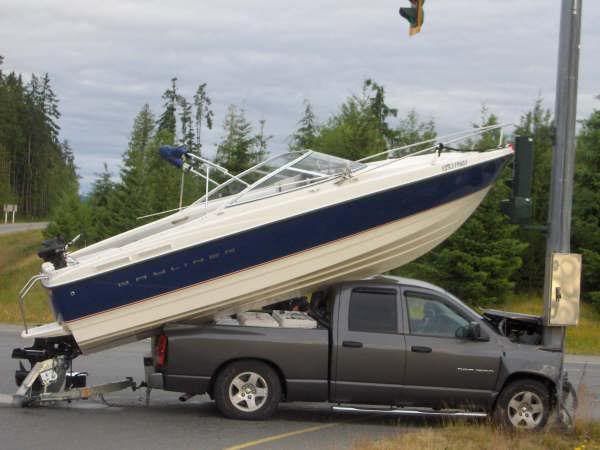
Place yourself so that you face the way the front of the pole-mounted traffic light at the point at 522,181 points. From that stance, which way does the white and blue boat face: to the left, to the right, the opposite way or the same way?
the opposite way

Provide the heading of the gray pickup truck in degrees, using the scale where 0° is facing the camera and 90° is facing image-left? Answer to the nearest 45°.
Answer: approximately 270°

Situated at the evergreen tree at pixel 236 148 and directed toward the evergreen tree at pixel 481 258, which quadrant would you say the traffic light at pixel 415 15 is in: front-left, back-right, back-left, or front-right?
front-right

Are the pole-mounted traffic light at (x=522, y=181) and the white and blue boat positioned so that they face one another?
yes

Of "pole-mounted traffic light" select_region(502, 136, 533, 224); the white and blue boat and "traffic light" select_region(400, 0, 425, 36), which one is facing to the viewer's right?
the white and blue boat

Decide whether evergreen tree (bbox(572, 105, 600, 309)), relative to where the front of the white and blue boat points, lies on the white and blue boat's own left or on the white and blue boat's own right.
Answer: on the white and blue boat's own left

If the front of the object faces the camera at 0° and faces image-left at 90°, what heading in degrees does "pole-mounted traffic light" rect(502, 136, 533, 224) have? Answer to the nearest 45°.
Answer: approximately 90°

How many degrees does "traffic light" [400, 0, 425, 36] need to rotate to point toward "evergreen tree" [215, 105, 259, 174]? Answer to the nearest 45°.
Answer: approximately 90° to its right

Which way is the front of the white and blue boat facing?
to the viewer's right

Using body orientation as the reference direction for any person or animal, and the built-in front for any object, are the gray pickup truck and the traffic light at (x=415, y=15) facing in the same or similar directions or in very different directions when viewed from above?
very different directions
